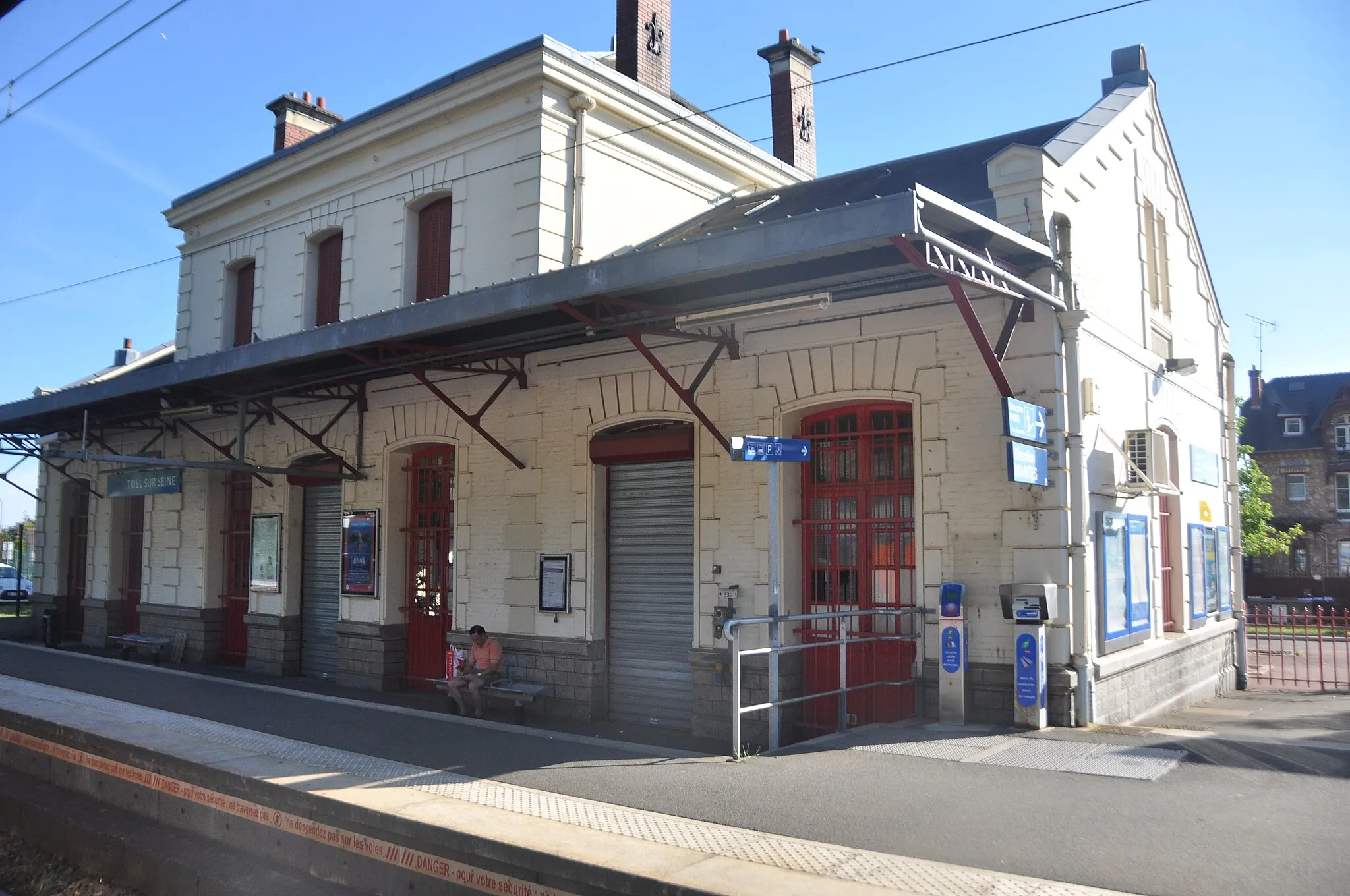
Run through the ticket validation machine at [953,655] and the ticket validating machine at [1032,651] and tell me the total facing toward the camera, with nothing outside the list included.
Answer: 2

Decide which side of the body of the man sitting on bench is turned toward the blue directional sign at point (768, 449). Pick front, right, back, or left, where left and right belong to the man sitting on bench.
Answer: left

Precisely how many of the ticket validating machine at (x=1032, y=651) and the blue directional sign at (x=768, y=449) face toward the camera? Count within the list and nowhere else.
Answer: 2

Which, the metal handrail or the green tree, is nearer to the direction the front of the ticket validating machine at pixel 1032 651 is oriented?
the metal handrail

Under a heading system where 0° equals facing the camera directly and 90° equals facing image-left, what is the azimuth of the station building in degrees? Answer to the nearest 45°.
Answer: approximately 45°

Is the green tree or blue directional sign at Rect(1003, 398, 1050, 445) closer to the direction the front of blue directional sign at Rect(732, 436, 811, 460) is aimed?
the blue directional sign

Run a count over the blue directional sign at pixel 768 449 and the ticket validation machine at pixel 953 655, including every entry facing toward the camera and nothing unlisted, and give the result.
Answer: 2

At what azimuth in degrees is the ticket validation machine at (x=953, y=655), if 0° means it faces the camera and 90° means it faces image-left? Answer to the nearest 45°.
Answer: approximately 0°

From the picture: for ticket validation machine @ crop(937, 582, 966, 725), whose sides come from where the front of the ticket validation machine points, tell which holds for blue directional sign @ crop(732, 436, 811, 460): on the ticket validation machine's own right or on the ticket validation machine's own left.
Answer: on the ticket validation machine's own right

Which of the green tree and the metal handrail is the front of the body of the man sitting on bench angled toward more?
the metal handrail
